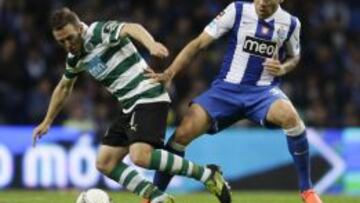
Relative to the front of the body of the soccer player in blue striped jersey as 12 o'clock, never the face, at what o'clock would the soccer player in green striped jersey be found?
The soccer player in green striped jersey is roughly at 2 o'clock from the soccer player in blue striped jersey.

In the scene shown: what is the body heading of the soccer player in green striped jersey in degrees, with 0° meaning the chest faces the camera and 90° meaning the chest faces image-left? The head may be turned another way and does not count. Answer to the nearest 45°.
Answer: approximately 45°

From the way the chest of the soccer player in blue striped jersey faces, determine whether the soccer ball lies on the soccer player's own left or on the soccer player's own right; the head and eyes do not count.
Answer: on the soccer player's own right

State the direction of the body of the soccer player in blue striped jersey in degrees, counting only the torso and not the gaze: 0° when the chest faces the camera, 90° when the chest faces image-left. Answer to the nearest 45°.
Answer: approximately 0°
